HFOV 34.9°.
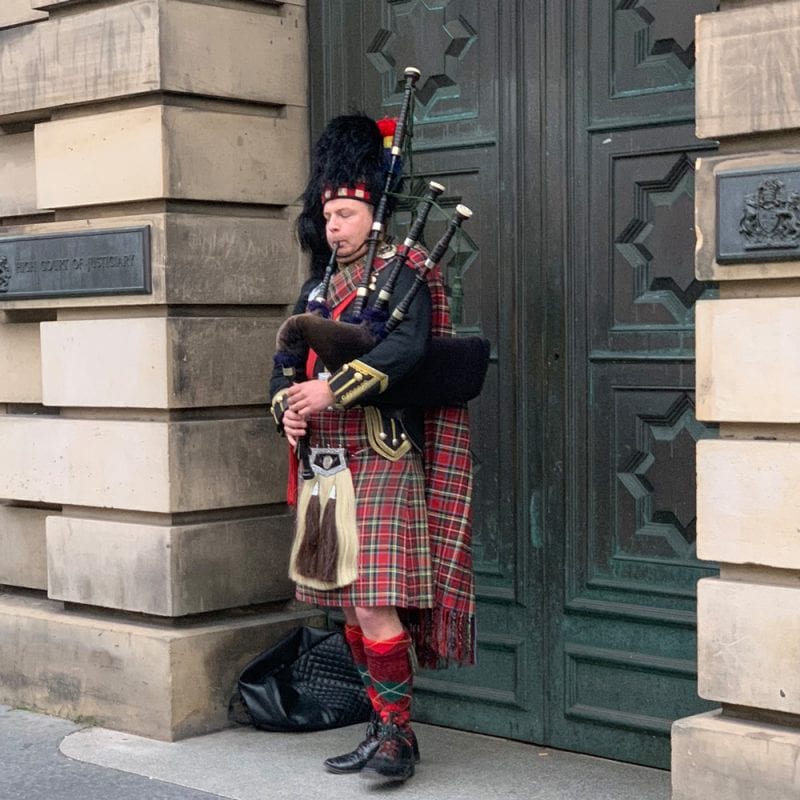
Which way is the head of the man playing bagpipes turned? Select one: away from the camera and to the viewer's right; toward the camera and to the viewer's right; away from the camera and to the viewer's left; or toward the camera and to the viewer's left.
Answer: toward the camera and to the viewer's left

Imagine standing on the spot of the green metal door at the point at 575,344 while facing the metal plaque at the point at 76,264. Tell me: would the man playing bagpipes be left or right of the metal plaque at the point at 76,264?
left

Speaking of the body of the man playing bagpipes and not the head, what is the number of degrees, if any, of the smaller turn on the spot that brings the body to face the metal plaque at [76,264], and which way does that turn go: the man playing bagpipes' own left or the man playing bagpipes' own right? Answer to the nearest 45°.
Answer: approximately 90° to the man playing bagpipes' own right

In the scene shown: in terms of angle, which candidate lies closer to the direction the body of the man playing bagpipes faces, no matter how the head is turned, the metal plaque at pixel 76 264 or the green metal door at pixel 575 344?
the metal plaque

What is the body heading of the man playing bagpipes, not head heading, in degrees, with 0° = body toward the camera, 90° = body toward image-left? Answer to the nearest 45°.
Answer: approximately 45°

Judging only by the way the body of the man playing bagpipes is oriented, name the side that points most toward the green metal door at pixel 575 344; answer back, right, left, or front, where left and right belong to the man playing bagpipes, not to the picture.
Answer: back
